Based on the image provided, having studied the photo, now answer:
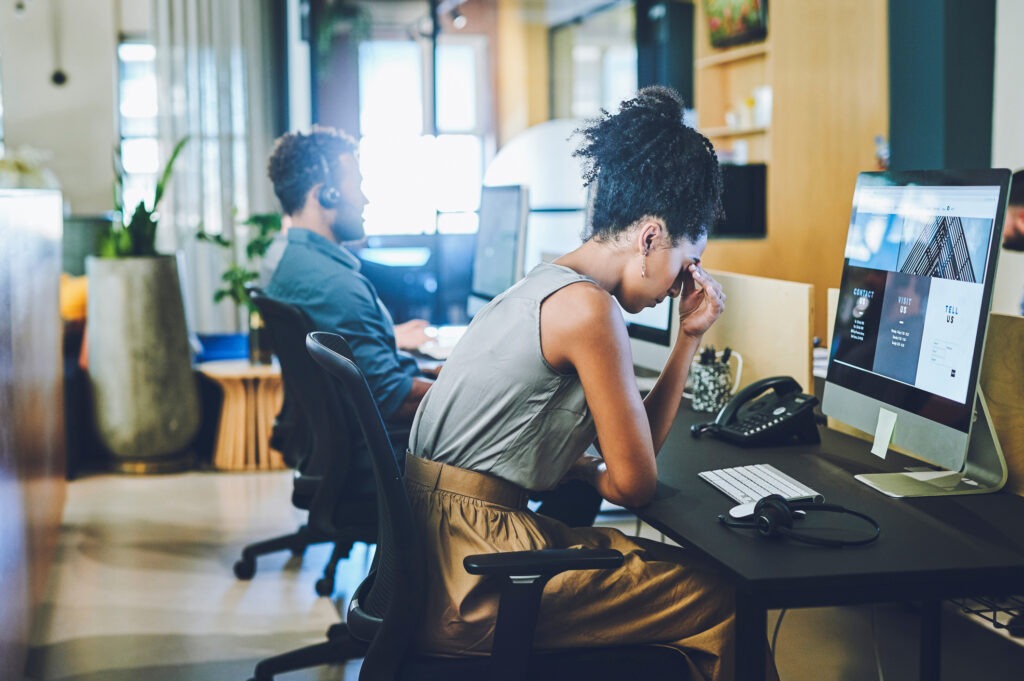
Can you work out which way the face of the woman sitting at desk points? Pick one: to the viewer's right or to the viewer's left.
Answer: to the viewer's right

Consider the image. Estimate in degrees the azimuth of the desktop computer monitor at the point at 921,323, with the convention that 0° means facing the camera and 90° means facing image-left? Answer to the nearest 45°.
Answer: approximately 45°

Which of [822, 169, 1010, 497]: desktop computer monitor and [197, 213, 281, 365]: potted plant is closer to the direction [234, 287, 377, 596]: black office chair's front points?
the desktop computer monitor

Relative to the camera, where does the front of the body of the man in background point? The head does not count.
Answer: to the viewer's right
